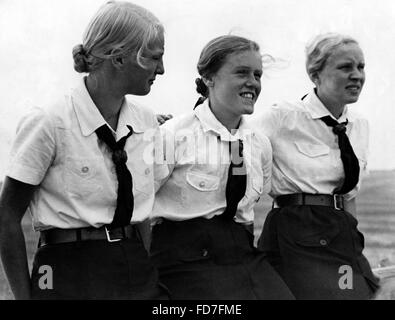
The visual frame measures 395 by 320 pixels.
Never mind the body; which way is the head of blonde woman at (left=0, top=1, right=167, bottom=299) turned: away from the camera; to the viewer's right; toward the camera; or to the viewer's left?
to the viewer's right

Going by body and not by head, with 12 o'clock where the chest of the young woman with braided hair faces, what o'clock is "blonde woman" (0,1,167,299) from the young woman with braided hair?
The blonde woman is roughly at 3 o'clock from the young woman with braided hair.

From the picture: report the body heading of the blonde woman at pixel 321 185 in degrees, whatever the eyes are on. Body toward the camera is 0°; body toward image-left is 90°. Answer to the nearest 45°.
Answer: approximately 315°

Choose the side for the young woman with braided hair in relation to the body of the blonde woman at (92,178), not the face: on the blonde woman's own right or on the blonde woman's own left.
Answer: on the blonde woman's own left

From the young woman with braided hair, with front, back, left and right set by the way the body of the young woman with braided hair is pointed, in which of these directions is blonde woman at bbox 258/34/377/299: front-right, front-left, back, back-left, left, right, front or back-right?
left

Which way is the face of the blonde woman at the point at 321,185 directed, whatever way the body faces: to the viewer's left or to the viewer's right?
to the viewer's right

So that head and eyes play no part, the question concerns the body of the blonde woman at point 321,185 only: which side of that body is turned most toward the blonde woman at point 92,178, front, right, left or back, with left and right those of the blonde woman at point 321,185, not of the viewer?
right

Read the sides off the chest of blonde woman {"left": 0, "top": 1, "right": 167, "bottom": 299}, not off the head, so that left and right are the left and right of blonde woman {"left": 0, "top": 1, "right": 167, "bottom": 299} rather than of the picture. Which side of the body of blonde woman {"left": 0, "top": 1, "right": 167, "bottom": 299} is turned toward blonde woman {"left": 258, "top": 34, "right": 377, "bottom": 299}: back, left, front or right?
left

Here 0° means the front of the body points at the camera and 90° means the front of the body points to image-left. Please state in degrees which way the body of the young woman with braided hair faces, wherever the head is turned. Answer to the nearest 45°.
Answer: approximately 315°

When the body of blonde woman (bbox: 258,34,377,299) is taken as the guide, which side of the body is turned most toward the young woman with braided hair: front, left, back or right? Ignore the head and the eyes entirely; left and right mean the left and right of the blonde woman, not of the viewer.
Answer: right

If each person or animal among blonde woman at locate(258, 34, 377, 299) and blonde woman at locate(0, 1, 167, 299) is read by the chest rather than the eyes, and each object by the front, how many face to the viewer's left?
0
